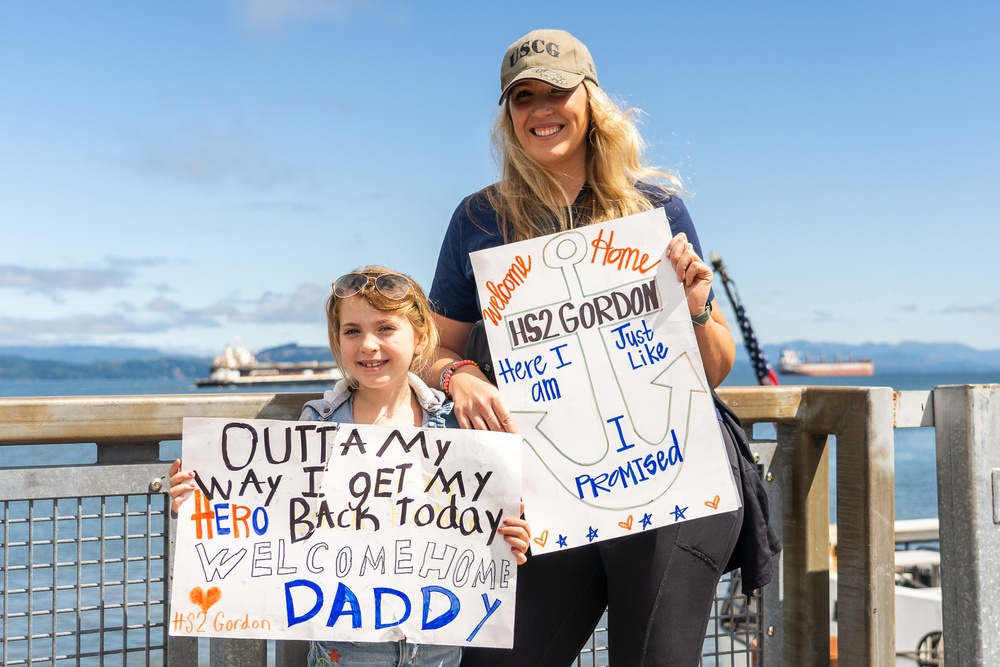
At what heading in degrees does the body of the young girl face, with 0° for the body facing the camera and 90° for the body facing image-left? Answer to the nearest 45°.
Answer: approximately 0°
